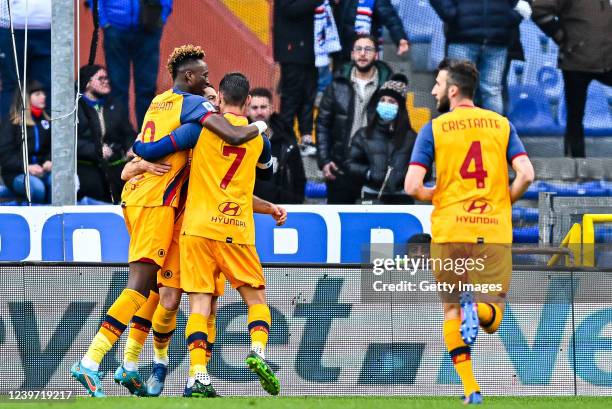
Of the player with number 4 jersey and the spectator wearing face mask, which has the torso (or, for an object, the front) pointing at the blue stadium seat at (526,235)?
the player with number 4 jersey

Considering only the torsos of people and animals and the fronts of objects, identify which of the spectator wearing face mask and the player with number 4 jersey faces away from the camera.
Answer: the player with number 4 jersey

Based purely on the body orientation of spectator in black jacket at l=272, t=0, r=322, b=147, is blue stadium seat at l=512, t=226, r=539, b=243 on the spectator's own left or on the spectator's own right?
on the spectator's own left

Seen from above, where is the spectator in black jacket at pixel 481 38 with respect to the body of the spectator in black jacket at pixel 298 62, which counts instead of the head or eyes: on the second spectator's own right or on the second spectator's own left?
on the second spectator's own left

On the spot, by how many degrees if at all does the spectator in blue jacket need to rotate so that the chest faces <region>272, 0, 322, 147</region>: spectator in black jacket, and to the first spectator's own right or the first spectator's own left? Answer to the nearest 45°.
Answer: approximately 90° to the first spectator's own left

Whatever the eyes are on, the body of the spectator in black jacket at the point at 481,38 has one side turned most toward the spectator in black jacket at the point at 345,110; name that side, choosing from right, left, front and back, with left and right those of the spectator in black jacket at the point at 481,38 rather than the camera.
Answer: front

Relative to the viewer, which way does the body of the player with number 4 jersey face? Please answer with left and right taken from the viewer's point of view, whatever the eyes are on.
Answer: facing away from the viewer
